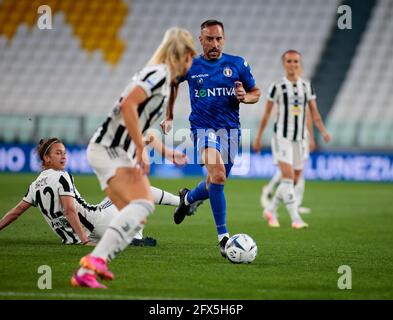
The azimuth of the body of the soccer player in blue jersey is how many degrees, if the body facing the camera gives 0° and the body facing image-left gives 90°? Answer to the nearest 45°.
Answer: approximately 0°

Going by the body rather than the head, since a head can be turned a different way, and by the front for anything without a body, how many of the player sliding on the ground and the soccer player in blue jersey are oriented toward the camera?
1

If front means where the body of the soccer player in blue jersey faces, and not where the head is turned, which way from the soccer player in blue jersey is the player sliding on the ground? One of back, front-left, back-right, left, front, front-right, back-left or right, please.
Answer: right

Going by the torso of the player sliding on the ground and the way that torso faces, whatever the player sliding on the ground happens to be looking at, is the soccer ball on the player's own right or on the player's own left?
on the player's own right

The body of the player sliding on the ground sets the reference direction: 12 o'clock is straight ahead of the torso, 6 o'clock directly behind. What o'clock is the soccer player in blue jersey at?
The soccer player in blue jersey is roughly at 2 o'clock from the player sliding on the ground.

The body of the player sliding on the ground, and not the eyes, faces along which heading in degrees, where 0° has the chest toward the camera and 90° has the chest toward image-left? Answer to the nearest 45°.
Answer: approximately 225°
